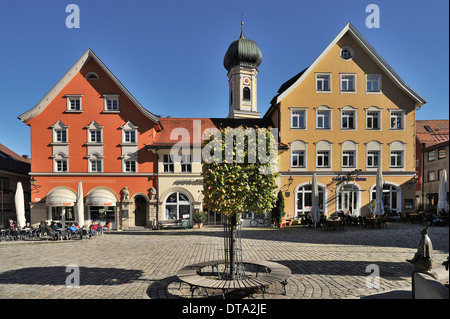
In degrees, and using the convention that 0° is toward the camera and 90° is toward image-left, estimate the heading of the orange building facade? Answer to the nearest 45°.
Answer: approximately 0°

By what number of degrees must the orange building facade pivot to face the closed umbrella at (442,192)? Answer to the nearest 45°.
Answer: approximately 45° to its left

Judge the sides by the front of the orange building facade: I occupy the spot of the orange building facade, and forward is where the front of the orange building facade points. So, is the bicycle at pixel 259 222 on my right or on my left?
on my left

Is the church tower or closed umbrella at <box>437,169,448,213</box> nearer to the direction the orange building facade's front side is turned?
the closed umbrella

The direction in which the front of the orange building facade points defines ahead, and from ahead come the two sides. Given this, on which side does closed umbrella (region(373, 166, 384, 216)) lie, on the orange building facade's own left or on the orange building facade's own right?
on the orange building facade's own left
